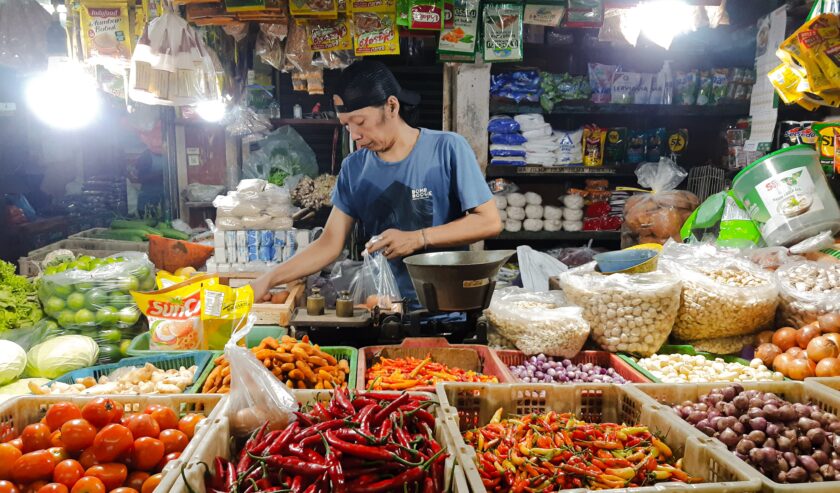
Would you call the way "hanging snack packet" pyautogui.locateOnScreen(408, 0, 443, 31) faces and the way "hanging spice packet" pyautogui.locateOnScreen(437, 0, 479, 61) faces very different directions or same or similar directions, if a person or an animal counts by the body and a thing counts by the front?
same or similar directions

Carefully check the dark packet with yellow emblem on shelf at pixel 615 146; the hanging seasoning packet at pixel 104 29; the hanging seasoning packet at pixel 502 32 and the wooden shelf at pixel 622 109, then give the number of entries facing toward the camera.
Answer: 4

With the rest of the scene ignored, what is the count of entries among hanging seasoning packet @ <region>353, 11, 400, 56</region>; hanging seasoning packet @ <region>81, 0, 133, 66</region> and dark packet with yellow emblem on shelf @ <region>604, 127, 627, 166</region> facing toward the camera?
3

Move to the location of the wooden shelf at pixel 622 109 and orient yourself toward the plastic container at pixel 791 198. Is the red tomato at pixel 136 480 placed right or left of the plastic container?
right

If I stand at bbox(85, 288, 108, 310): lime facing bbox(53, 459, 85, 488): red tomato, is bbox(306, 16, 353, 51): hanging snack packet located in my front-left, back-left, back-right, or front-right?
back-left

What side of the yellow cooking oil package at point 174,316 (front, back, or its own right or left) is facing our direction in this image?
front

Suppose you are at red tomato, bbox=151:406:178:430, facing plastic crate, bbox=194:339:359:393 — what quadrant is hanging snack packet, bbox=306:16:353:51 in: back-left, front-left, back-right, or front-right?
front-left

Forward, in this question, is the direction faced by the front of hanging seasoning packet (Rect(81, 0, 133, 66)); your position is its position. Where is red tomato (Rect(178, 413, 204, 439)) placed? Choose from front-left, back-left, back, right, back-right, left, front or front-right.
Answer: front

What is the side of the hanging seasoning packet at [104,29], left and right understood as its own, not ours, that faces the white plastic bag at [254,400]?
front

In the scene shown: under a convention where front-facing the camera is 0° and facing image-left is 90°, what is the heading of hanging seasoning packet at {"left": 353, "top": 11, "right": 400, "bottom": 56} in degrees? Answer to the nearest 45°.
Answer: approximately 0°

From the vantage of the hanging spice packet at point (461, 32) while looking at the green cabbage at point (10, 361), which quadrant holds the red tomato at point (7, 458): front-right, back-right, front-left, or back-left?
front-left

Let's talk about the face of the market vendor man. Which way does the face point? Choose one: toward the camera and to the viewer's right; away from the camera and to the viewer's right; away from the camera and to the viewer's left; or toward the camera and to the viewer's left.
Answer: toward the camera and to the viewer's left

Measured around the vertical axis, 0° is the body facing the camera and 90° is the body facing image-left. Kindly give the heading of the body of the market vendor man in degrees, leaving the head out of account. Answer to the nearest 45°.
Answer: approximately 45°

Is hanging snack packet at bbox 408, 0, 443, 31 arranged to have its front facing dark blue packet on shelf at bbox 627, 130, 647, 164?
no

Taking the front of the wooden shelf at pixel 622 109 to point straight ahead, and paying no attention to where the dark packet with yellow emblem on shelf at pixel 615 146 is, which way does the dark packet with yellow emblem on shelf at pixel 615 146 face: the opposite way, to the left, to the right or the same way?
the same way

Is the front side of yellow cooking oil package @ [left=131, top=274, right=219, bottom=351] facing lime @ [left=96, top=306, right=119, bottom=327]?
no

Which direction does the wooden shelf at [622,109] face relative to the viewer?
toward the camera
